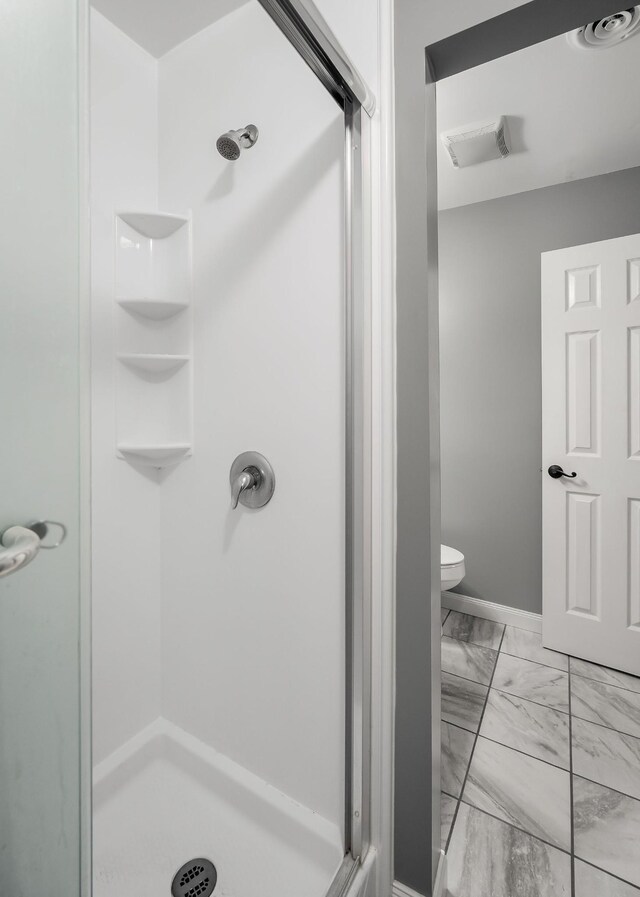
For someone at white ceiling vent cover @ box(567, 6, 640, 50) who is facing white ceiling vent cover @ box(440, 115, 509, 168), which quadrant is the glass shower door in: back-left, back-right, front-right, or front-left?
back-left

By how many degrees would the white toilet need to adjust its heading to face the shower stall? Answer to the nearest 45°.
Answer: approximately 135° to its right

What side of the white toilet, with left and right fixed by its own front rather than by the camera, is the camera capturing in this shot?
right

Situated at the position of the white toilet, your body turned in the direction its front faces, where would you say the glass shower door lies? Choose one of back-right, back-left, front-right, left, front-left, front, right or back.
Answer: right

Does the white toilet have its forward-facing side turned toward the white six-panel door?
yes
